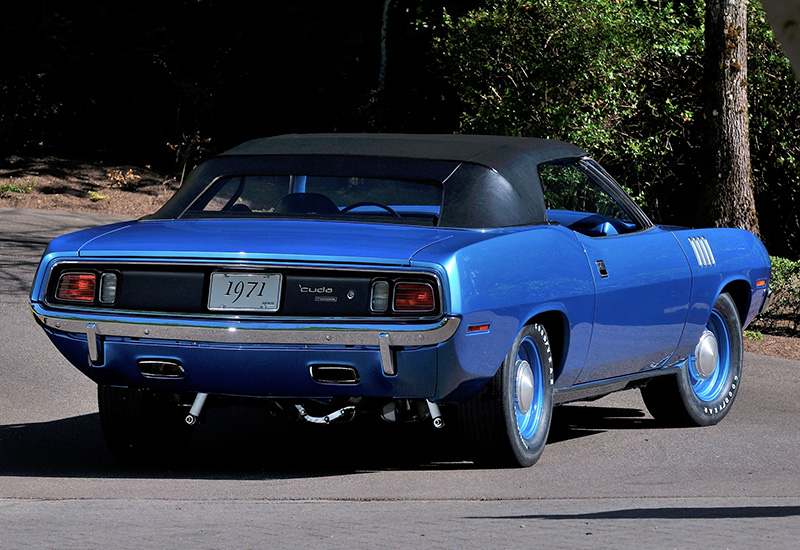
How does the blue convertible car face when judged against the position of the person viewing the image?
facing away from the viewer and to the right of the viewer

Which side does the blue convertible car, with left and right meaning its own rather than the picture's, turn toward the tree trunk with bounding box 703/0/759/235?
front
